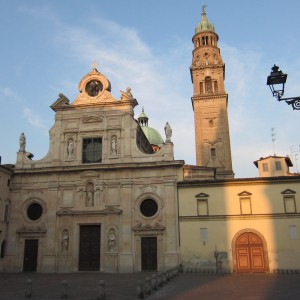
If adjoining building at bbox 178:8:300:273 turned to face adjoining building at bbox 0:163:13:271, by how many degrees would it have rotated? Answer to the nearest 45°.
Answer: approximately 90° to its right

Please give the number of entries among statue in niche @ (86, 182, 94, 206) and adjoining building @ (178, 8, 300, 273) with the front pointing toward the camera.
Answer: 2

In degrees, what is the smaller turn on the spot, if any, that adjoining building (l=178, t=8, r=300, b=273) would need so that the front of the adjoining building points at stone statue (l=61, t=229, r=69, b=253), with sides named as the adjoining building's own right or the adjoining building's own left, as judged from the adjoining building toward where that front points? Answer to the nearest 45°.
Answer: approximately 90° to the adjoining building's own right

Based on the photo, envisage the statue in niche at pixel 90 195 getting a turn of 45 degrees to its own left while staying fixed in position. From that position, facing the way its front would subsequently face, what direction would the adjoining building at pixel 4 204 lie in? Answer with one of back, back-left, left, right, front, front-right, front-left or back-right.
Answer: back-right

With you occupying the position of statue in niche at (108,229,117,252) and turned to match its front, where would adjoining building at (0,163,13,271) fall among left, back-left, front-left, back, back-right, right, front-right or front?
right

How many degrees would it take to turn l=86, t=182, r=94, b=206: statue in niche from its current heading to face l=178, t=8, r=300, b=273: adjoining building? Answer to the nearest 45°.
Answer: approximately 90° to its left

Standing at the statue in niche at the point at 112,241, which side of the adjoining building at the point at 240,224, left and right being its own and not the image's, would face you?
right

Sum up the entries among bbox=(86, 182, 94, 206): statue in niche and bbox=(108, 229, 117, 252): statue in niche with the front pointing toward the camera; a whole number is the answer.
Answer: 2
